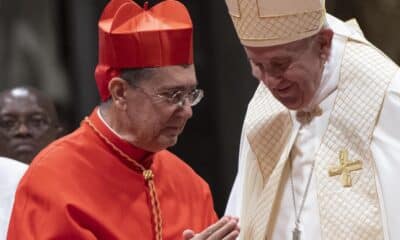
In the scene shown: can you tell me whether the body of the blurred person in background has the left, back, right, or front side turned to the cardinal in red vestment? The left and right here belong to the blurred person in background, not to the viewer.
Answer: front

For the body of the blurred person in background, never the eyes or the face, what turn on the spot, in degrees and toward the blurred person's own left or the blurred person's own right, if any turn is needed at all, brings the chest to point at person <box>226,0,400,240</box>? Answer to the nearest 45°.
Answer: approximately 45° to the blurred person's own left

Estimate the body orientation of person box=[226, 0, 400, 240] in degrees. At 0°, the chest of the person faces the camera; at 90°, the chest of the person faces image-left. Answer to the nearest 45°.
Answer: approximately 45°

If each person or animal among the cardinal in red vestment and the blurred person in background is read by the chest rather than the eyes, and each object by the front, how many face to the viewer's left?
0

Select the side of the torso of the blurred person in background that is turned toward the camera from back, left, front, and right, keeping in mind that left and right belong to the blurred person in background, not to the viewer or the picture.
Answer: front

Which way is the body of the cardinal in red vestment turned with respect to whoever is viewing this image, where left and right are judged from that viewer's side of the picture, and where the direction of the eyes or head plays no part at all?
facing the viewer and to the right of the viewer

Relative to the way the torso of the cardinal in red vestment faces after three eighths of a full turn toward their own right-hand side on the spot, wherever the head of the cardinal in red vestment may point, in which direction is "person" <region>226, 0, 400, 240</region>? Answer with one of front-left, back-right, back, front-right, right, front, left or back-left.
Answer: back
